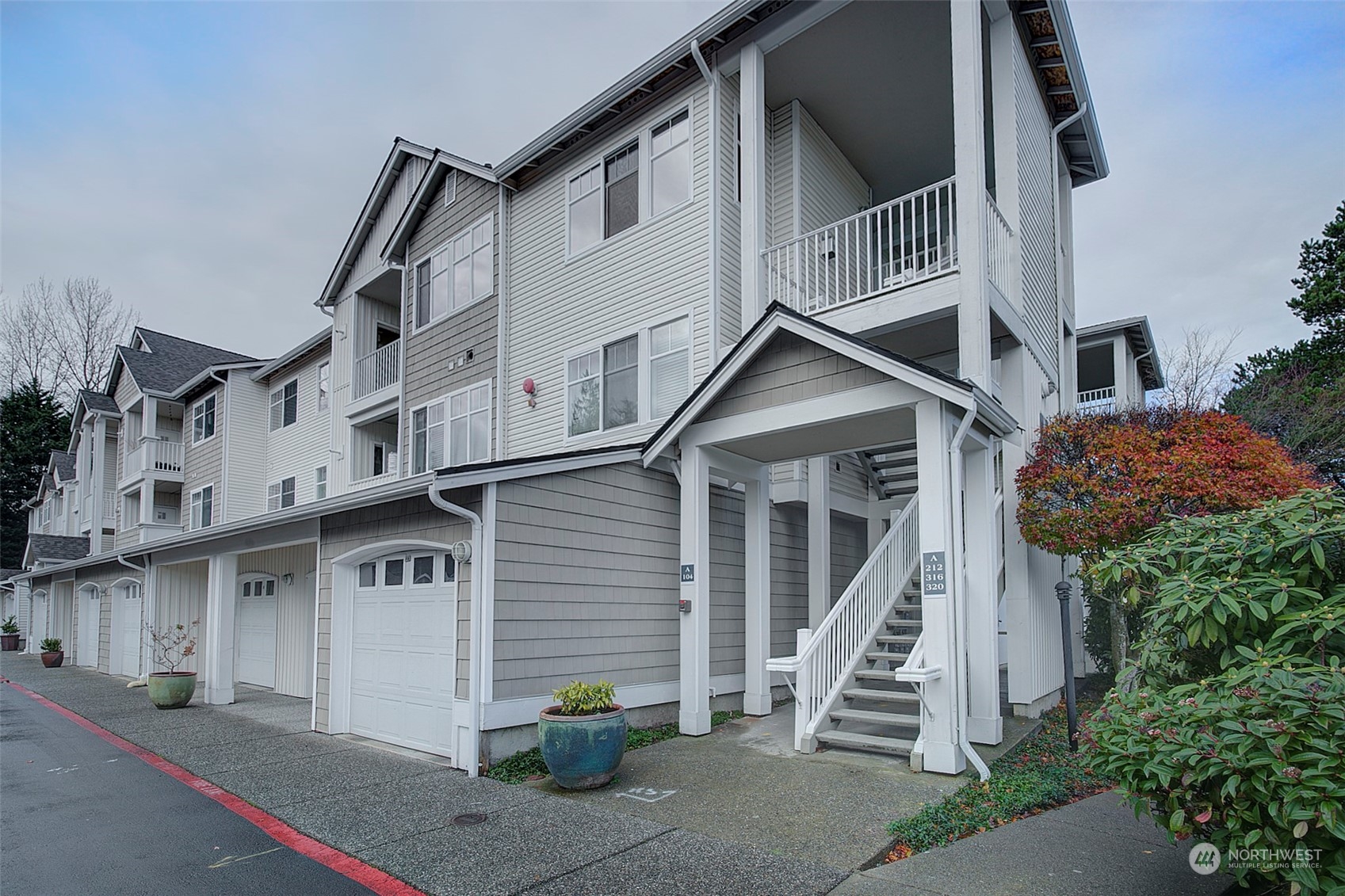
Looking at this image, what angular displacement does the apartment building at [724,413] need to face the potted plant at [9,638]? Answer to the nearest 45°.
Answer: approximately 90° to its right

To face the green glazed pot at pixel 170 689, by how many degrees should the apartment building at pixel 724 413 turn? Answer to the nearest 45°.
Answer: approximately 90° to its right

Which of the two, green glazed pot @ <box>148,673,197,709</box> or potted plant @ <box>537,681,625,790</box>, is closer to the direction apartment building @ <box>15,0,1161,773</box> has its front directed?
the potted plant

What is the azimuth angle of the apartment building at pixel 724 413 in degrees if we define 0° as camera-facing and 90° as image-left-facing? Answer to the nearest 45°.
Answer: approximately 45°

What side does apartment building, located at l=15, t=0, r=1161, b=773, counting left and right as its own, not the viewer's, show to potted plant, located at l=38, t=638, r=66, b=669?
right

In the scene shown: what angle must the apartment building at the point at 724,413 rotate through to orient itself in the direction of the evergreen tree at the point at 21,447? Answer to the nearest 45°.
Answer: approximately 90° to its right
